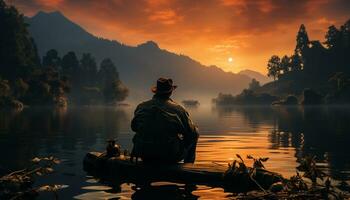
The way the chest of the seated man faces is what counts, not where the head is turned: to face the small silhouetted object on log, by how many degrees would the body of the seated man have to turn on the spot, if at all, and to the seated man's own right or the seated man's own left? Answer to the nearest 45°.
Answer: approximately 45° to the seated man's own left

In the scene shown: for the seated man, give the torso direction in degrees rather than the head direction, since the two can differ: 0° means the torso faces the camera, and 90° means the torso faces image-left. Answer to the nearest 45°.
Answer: approximately 180°
